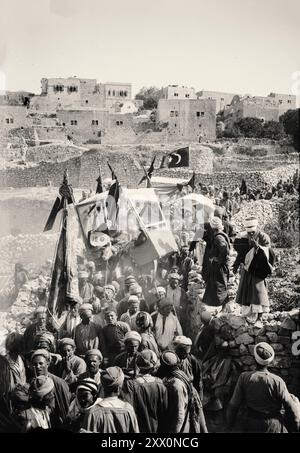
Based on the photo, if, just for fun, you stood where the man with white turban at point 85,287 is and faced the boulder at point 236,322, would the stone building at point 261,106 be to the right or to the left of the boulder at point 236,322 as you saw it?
left

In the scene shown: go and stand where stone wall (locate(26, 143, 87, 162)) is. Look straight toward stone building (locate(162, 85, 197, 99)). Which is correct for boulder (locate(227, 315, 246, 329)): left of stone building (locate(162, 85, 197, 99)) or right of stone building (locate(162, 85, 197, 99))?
right

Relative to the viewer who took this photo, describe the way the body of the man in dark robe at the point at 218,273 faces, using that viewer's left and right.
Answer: facing to the left of the viewer

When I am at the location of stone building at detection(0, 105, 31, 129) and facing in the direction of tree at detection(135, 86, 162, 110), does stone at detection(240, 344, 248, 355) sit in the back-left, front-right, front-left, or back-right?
front-right

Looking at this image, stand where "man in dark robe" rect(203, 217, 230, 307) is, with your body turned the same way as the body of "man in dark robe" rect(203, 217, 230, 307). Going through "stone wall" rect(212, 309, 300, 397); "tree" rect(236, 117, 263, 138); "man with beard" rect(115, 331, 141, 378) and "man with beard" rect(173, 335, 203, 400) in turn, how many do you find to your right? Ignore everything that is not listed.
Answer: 1

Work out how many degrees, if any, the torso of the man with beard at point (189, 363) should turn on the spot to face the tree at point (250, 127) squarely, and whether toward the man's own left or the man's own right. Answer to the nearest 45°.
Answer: approximately 135° to the man's own right
